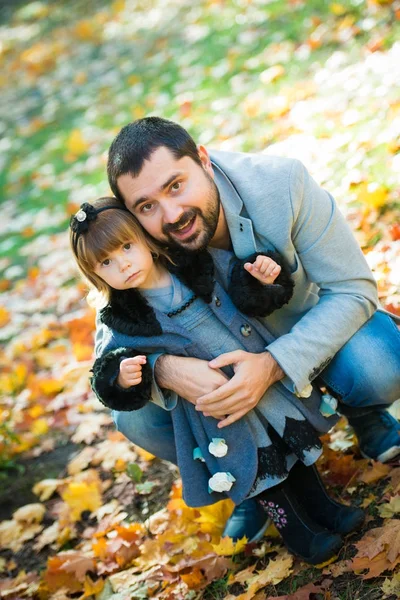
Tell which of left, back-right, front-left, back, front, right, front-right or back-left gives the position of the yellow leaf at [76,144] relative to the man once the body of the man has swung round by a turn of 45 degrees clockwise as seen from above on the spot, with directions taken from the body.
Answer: right

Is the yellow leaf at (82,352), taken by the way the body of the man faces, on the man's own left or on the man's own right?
on the man's own right

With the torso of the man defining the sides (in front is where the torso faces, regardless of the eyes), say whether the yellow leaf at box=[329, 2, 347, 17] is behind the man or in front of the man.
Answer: behind

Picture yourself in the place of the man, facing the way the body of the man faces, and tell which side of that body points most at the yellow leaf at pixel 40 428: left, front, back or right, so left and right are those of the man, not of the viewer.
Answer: right

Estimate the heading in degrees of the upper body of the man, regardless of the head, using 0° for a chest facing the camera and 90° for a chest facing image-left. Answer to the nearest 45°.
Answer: approximately 45°

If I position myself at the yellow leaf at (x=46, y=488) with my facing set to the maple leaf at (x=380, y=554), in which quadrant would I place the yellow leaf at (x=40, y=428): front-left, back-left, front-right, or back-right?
back-left

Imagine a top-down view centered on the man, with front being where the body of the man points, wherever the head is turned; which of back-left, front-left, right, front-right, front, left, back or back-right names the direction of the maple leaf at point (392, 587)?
front-left

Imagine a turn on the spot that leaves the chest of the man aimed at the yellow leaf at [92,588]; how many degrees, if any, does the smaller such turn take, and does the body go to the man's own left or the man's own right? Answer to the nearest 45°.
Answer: approximately 45° to the man's own right
